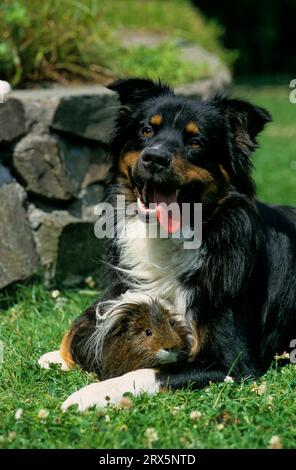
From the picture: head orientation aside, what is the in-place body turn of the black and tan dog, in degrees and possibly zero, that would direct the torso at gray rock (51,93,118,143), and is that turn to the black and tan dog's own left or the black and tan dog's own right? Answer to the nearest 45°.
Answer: approximately 90° to the black and tan dog's own right

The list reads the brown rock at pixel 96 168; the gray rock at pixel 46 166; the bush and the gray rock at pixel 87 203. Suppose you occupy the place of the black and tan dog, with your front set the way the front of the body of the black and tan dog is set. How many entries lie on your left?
0

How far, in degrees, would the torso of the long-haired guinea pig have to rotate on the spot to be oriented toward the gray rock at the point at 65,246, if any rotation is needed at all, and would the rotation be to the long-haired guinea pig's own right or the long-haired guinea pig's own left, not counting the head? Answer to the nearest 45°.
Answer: approximately 135° to the long-haired guinea pig's own left

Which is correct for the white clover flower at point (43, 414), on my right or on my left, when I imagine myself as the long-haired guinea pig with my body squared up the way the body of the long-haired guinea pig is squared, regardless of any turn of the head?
on my right

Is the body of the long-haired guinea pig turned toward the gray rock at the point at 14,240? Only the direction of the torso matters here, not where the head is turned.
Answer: no

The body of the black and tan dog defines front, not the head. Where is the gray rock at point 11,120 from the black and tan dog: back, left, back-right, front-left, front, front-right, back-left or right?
right

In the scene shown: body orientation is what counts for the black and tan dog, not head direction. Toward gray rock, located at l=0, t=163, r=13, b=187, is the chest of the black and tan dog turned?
no

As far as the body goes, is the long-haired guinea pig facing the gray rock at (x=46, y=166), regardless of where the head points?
no

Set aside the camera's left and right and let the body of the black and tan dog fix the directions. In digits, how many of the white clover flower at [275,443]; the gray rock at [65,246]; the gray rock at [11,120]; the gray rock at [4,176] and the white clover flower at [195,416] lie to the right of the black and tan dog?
3

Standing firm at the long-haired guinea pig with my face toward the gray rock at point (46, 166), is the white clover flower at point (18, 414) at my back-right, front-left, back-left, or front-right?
back-left

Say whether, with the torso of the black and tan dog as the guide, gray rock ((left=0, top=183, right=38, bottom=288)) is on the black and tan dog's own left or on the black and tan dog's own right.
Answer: on the black and tan dog's own right

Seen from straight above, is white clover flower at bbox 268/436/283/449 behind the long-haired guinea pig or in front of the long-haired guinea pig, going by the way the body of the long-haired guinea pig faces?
in front

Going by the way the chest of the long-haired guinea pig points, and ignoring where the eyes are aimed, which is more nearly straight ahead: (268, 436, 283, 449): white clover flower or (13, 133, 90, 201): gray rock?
the white clover flower

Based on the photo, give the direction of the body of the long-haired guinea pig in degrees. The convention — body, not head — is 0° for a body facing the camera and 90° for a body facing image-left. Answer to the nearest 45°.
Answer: approximately 315°

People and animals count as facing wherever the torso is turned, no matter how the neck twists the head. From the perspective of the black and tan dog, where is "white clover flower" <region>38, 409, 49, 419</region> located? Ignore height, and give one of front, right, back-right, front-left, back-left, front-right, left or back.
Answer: front

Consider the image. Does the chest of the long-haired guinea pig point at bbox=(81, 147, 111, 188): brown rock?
no

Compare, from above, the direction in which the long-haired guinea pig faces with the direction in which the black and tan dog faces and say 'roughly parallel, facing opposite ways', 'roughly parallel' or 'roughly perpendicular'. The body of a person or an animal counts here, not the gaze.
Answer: roughly perpendicular

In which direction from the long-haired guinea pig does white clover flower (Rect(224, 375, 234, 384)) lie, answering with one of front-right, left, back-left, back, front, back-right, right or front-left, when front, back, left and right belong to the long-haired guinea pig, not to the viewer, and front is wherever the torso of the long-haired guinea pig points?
front

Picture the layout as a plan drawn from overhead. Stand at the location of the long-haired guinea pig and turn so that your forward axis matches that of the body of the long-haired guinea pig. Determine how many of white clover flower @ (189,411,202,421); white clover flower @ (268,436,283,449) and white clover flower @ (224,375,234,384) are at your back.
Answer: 0
